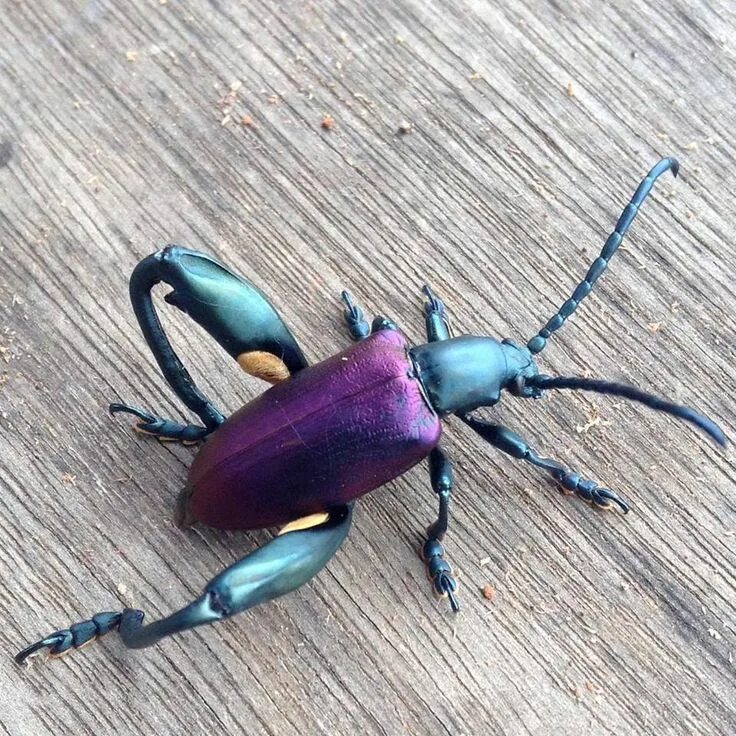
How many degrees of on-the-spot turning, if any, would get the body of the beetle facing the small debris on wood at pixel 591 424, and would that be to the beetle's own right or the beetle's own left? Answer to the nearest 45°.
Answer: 0° — it already faces it

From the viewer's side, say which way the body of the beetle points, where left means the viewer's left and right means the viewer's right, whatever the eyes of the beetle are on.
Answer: facing away from the viewer and to the right of the viewer
